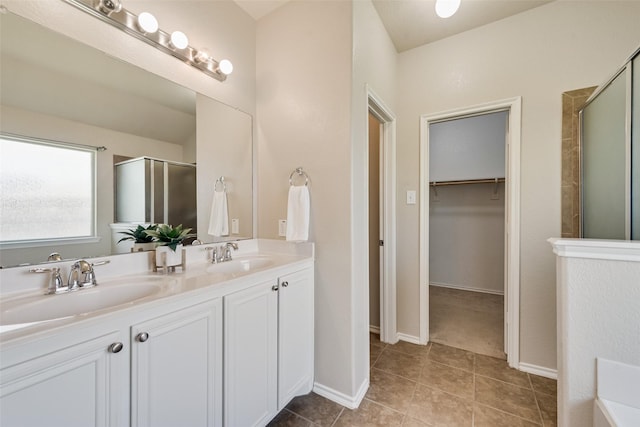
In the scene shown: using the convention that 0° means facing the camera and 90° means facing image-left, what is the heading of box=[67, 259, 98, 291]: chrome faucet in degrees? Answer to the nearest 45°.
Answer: approximately 315°

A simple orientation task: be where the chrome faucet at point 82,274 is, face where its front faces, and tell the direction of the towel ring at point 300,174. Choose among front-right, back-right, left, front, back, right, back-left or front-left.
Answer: front-left

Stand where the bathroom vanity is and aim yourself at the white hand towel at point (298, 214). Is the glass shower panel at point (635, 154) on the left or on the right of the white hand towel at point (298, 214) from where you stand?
right

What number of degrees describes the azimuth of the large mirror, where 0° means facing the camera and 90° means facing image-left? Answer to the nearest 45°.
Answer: approximately 315°

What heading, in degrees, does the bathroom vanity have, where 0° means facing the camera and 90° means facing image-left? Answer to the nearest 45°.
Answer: approximately 315°
